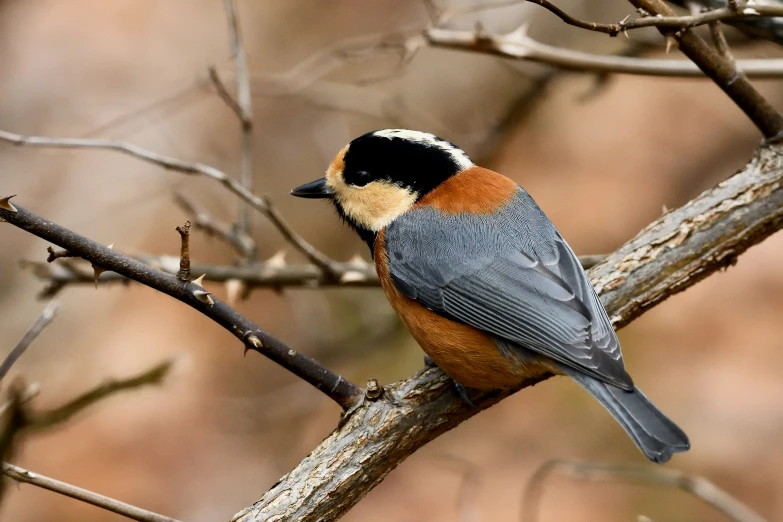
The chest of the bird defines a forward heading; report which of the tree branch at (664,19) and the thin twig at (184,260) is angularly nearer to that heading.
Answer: the thin twig

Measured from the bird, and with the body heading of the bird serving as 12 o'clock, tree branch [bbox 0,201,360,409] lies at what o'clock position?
The tree branch is roughly at 10 o'clock from the bird.

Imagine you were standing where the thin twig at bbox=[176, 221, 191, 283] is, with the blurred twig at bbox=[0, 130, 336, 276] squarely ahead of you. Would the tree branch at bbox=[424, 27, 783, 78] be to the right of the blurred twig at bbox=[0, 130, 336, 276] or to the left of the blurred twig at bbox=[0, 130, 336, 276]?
right

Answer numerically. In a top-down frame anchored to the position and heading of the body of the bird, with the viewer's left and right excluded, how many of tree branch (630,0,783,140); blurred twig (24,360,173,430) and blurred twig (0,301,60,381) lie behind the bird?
1

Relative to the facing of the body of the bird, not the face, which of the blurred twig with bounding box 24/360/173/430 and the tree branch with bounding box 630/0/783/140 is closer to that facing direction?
the blurred twig

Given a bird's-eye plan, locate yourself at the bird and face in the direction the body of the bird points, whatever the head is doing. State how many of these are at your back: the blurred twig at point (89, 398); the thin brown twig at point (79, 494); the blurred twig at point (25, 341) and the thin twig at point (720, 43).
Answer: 1

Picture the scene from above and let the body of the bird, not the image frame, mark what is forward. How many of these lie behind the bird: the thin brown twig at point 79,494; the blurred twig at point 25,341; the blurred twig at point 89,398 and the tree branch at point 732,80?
1

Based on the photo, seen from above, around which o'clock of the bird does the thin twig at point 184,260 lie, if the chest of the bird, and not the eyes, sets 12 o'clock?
The thin twig is roughly at 10 o'clock from the bird.

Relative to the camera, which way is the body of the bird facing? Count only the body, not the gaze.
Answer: to the viewer's left

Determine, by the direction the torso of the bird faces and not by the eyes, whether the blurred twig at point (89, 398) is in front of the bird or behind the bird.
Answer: in front
